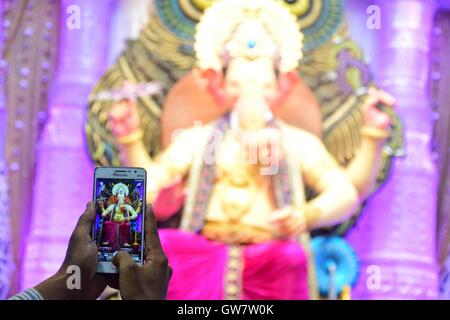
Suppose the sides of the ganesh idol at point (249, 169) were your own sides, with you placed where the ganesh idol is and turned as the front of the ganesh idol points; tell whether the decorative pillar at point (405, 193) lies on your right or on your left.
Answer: on your left

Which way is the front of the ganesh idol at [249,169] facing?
toward the camera

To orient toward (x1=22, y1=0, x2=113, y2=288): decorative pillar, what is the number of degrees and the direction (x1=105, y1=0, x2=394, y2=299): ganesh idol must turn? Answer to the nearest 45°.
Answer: approximately 90° to its right

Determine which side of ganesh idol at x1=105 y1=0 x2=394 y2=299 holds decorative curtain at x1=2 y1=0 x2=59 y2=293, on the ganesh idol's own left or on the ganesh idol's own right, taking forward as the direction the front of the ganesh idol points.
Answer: on the ganesh idol's own right

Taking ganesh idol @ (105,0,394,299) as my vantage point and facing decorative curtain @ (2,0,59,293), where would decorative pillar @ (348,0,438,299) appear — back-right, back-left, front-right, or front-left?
back-right
